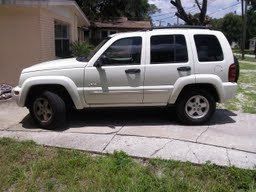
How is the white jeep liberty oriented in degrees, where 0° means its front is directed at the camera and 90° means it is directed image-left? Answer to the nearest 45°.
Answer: approximately 90°

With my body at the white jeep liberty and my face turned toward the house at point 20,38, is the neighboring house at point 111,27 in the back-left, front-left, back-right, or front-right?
front-right

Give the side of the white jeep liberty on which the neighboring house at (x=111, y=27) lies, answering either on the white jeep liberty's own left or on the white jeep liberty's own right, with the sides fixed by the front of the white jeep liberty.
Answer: on the white jeep liberty's own right

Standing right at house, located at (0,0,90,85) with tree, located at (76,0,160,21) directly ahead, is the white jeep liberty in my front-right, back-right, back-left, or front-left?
back-right

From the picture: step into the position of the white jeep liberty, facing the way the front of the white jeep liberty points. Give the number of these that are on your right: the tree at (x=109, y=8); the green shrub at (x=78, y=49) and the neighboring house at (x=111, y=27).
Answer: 3

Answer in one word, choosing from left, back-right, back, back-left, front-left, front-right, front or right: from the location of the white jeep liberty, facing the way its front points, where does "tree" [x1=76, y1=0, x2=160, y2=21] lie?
right

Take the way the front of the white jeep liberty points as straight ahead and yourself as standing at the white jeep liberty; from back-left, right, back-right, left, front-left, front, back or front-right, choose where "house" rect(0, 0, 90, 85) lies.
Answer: front-right

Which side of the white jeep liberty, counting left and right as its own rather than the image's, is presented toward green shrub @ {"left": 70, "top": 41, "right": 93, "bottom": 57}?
right

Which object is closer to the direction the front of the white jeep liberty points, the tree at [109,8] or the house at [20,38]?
the house
